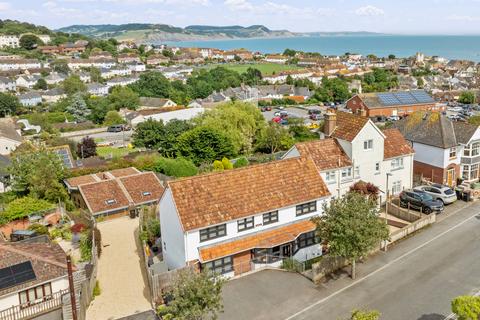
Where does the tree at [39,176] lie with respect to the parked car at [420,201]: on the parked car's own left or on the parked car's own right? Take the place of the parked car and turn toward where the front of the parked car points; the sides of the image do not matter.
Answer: on the parked car's own right

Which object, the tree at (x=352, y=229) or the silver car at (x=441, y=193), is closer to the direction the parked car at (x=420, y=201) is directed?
the tree

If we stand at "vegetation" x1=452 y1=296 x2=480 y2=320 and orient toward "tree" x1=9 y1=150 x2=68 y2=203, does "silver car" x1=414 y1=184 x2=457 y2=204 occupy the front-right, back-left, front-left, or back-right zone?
front-right
